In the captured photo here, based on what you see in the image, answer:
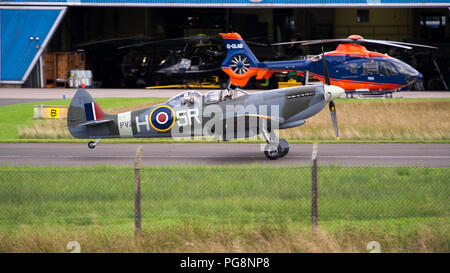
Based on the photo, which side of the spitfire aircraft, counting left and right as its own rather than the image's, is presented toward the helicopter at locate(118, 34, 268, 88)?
left

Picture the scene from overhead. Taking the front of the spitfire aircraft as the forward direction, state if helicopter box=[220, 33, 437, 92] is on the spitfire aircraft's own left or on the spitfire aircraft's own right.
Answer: on the spitfire aircraft's own left

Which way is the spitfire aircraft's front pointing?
to the viewer's right

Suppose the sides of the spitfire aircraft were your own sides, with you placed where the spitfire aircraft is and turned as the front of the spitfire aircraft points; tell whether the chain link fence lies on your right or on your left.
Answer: on your right

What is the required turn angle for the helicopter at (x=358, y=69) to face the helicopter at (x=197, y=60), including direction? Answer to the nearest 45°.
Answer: approximately 135° to its left

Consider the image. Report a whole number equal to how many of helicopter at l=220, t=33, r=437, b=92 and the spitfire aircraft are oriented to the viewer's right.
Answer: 2

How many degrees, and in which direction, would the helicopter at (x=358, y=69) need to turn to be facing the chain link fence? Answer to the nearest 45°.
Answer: approximately 90° to its right

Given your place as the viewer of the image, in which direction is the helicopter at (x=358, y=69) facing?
facing to the right of the viewer
